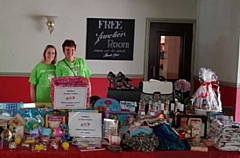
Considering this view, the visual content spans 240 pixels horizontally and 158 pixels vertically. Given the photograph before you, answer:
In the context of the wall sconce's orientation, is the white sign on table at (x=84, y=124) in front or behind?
in front

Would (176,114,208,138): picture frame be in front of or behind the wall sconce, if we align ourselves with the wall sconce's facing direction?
in front

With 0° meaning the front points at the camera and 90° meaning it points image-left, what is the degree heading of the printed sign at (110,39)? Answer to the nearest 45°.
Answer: approximately 0°

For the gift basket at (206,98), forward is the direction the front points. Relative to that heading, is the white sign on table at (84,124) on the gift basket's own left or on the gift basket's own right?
on the gift basket's own right

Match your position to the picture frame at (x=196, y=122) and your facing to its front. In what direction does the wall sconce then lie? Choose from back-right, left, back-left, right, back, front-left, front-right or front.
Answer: back-right
